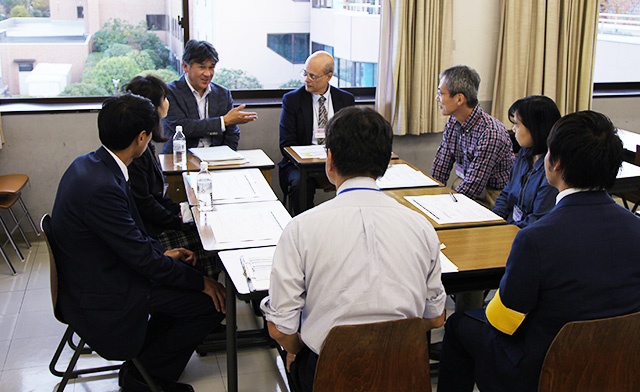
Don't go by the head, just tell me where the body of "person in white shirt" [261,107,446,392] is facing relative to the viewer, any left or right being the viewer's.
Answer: facing away from the viewer

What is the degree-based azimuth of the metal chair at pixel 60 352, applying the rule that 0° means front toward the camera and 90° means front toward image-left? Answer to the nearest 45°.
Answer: approximately 270°

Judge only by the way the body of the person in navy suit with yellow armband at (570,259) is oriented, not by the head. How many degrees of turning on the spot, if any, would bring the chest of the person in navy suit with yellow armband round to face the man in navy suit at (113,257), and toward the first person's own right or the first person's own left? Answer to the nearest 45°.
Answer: approximately 45° to the first person's own left

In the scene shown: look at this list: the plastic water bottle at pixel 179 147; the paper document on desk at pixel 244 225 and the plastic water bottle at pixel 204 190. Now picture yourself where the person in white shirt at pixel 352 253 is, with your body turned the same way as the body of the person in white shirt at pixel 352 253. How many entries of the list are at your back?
0

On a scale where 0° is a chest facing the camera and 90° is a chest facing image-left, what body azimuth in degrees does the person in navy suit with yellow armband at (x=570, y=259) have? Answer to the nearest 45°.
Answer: approximately 135°

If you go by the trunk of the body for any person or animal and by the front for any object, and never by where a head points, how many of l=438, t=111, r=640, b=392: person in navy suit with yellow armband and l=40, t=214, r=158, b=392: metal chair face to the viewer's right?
1

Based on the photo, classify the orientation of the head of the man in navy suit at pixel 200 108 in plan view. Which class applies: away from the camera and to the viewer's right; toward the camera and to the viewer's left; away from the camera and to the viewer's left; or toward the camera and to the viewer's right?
toward the camera and to the viewer's right

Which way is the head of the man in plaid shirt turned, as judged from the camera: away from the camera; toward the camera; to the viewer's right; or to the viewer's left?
to the viewer's left

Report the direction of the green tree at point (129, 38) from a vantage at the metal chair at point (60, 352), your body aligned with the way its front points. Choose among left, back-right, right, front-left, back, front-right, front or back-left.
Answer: left

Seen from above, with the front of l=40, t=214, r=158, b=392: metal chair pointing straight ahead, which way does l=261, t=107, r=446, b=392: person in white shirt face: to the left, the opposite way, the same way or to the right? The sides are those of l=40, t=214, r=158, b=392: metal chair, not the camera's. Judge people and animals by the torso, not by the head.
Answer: to the left

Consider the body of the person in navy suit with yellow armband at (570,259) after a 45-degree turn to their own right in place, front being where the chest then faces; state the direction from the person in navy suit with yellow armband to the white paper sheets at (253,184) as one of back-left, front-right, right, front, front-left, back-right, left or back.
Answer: front-left

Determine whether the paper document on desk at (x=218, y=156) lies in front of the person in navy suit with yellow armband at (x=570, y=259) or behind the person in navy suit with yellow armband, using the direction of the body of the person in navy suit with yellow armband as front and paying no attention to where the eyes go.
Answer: in front

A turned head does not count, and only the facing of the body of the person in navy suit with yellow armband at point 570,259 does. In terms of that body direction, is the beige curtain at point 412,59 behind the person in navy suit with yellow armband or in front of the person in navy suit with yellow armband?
in front

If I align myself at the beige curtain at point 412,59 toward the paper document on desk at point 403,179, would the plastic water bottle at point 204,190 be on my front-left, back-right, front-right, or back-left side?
front-right

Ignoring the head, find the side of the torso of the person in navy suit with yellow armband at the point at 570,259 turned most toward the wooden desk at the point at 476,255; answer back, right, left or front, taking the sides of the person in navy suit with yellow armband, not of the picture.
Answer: front

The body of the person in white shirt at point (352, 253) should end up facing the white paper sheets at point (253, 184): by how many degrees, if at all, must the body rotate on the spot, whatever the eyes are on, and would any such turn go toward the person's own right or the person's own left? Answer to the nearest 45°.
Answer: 0° — they already face it

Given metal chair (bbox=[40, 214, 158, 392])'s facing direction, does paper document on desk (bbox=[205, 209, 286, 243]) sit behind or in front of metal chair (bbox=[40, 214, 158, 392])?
in front

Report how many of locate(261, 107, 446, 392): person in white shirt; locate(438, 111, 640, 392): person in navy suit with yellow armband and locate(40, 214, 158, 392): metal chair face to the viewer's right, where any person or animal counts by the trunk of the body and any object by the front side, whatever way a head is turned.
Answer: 1

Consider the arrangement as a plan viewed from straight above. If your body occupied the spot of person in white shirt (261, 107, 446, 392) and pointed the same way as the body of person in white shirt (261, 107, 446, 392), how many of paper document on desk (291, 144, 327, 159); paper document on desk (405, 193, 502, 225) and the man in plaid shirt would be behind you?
0

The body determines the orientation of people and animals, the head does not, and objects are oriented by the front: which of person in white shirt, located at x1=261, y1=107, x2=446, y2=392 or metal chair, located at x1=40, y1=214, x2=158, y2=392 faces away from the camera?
the person in white shirt

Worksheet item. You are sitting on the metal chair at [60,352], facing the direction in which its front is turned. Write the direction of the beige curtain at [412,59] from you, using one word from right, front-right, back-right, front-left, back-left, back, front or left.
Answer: front-left
